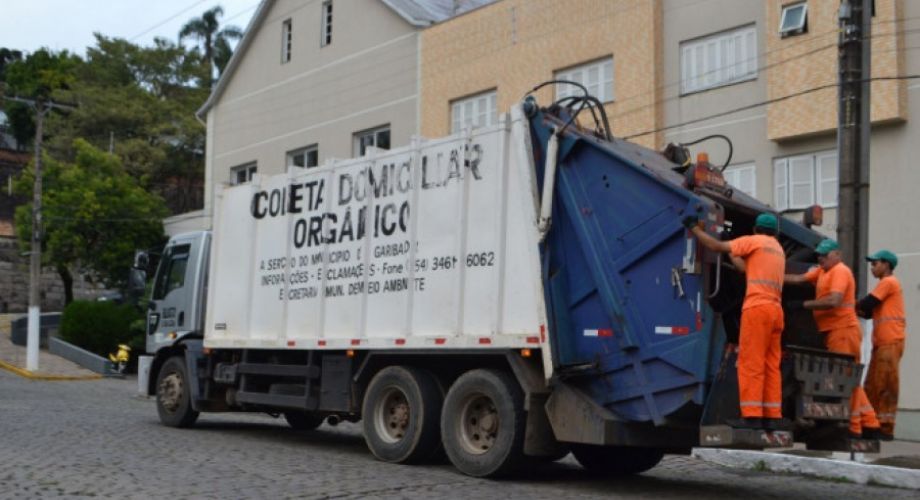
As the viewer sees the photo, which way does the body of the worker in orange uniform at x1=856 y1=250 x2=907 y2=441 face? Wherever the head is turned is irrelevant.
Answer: to the viewer's left

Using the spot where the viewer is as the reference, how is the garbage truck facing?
facing away from the viewer and to the left of the viewer

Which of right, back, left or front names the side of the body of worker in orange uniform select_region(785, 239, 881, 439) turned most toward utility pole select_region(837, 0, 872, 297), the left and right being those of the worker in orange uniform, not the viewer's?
right

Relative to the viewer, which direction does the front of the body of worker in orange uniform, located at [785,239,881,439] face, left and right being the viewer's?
facing to the left of the viewer

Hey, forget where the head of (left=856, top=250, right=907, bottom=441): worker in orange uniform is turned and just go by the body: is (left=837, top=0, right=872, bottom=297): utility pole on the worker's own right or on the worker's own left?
on the worker's own right

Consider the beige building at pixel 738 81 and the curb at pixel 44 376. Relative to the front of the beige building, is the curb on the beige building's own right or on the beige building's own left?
on the beige building's own right

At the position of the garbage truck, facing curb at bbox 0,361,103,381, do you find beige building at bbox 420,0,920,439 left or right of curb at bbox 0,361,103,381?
right

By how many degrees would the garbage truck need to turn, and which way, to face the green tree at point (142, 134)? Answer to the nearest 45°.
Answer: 0° — it already faces it

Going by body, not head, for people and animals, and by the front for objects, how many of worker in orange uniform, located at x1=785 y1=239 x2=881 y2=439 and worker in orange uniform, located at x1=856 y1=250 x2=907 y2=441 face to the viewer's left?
2

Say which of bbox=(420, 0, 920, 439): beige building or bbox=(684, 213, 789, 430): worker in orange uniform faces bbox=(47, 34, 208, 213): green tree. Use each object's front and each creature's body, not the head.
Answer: the worker in orange uniform

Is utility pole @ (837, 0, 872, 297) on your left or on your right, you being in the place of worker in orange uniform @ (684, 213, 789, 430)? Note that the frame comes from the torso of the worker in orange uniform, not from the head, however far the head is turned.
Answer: on your right

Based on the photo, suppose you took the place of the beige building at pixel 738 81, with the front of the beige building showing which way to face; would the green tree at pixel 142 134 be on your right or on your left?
on your right

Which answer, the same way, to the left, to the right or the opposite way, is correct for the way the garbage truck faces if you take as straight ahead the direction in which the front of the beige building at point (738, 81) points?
to the right

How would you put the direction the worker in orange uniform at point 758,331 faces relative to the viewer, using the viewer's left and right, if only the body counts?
facing away from the viewer and to the left of the viewer
